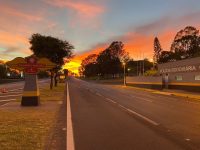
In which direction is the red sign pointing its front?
toward the camera
